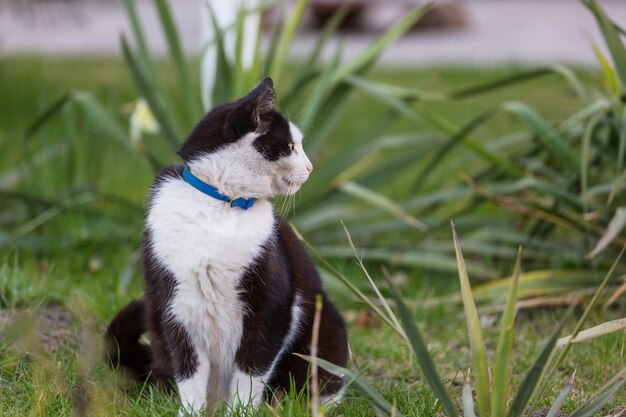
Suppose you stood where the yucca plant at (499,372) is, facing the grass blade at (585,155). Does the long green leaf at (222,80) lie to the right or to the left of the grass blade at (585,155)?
left

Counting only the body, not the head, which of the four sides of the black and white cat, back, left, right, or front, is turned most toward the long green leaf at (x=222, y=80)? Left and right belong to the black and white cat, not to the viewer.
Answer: back

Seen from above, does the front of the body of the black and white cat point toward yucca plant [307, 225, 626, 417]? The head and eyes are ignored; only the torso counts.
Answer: no

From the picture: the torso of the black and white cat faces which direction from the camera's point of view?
toward the camera

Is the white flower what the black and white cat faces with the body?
no

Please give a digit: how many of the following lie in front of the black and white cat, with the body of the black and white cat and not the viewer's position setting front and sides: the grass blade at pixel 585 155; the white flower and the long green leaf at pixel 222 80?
0

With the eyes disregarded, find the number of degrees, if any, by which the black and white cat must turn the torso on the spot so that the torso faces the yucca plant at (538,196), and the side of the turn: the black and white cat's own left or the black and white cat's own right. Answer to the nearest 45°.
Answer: approximately 135° to the black and white cat's own left

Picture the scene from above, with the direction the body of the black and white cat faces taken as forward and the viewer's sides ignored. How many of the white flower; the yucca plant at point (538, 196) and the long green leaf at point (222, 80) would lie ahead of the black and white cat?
0

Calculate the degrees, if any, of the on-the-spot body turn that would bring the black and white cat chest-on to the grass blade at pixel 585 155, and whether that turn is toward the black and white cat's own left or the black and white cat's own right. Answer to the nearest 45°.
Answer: approximately 135° to the black and white cat's own left
